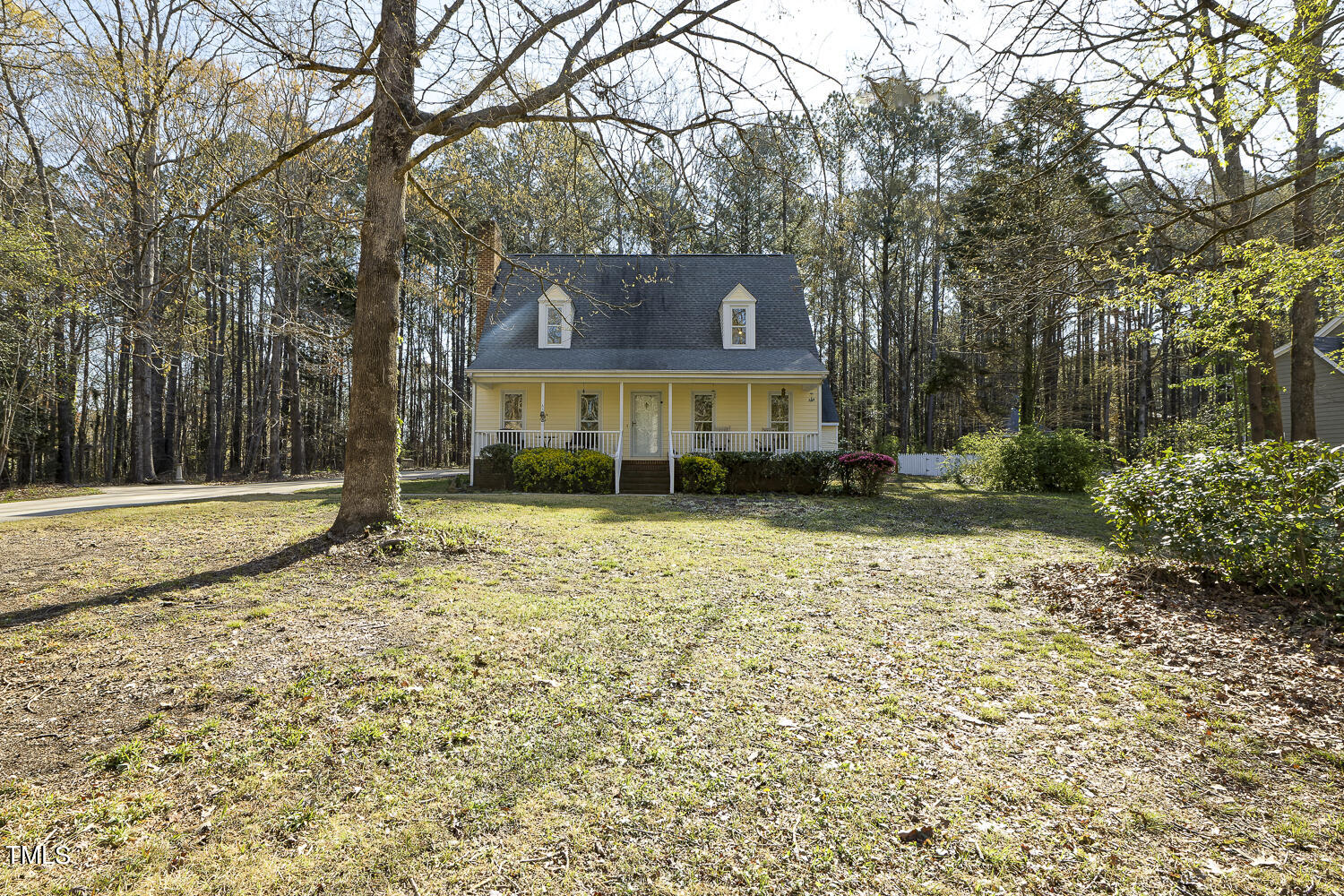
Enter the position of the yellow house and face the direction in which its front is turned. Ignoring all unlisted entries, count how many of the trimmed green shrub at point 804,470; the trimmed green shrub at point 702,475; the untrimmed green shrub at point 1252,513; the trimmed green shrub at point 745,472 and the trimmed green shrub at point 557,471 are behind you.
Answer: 0

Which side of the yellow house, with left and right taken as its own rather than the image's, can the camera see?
front

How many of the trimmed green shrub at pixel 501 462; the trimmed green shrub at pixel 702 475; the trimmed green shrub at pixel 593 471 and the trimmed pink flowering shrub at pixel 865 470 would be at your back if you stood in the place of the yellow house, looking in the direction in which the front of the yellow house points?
0

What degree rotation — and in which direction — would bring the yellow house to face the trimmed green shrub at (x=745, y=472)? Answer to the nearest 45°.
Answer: approximately 45° to its left

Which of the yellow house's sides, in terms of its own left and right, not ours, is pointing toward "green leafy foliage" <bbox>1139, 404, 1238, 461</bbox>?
left

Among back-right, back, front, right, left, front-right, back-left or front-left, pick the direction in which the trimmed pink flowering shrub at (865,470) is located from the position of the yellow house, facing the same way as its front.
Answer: front-left

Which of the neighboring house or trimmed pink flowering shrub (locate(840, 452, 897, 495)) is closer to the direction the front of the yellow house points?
the trimmed pink flowering shrub

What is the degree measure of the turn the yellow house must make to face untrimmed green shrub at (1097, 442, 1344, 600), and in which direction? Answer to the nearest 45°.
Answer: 0° — it already faces it

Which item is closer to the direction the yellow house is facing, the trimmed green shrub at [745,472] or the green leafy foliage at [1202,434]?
the trimmed green shrub

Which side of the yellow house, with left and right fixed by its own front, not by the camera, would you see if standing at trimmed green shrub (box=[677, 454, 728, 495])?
front

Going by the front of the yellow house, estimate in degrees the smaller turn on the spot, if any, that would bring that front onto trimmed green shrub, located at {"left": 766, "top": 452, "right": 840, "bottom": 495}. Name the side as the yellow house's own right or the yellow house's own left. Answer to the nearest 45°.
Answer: approximately 45° to the yellow house's own left

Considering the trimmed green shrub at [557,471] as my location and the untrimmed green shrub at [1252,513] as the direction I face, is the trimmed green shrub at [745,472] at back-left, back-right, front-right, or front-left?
front-left

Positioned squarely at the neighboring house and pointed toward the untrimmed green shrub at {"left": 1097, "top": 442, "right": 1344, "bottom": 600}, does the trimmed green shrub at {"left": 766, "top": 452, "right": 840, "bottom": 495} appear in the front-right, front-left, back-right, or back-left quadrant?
front-right

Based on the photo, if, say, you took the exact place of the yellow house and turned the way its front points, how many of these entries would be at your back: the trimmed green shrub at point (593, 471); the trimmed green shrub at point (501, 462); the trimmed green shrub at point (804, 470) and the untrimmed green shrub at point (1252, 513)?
0

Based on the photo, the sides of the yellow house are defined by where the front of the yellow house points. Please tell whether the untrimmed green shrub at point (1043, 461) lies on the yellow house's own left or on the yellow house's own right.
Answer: on the yellow house's own left
